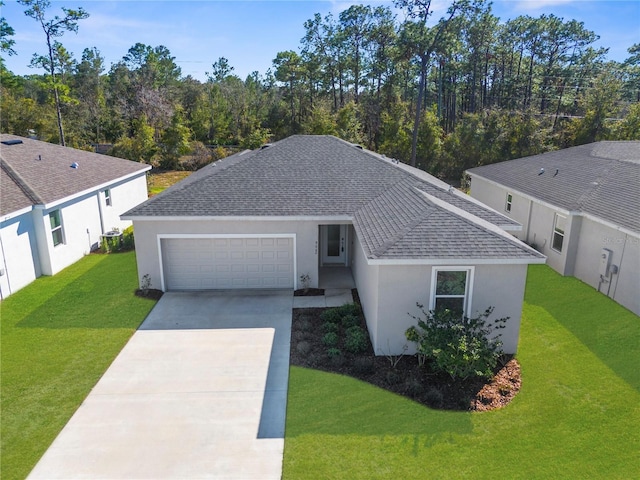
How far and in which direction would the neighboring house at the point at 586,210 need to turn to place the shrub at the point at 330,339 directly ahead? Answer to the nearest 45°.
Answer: approximately 90° to its right

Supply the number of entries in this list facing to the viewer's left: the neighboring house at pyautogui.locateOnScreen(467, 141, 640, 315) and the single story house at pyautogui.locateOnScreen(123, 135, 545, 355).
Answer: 0

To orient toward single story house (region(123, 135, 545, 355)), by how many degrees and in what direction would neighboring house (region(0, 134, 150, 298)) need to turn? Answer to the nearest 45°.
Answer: approximately 90° to its left

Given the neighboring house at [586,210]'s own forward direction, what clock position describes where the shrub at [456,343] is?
The shrub is roughly at 2 o'clock from the neighboring house.

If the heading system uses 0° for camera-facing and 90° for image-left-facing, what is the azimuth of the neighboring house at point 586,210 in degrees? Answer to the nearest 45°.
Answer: approximately 315°

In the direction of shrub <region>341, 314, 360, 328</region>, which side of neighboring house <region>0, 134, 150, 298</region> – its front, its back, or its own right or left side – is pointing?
left

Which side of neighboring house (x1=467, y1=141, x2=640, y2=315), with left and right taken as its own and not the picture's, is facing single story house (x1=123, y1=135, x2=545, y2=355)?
right

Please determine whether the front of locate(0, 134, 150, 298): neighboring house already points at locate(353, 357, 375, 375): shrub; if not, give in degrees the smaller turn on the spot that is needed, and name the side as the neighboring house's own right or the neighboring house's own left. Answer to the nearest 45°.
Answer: approximately 90° to the neighboring house's own left

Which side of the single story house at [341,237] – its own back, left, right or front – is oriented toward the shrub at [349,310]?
front

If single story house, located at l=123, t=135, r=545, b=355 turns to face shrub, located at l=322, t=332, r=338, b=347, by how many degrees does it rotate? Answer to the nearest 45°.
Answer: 0° — it already faces it

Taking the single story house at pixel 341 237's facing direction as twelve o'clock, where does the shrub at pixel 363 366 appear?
The shrub is roughly at 12 o'clock from the single story house.

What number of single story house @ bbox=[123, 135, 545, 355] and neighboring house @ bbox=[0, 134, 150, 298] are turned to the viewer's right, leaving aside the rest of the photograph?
0
